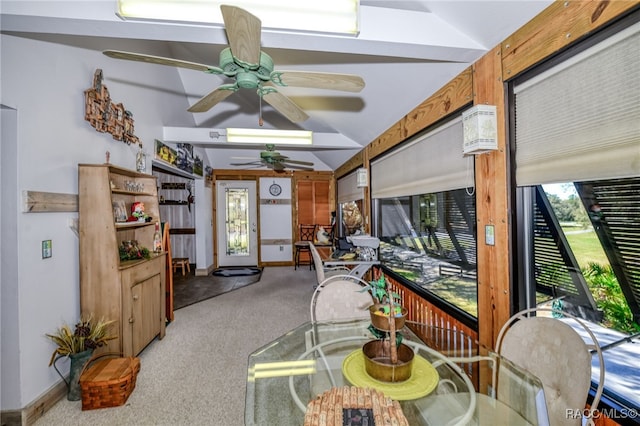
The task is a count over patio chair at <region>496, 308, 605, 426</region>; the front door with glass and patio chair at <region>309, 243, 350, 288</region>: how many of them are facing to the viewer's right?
1

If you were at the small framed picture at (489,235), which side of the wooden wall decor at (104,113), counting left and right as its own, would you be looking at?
front

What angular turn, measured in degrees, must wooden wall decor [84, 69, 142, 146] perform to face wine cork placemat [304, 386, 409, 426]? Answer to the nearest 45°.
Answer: approximately 45° to its right

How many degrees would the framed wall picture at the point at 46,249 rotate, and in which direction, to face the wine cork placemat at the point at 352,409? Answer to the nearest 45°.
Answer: approximately 45° to its right

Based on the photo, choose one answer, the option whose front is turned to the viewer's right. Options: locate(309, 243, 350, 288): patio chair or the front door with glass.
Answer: the patio chair

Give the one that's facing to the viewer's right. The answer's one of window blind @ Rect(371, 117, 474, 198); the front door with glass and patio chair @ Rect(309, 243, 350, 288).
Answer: the patio chair

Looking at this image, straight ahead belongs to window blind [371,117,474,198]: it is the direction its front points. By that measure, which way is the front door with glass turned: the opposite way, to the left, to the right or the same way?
to the left

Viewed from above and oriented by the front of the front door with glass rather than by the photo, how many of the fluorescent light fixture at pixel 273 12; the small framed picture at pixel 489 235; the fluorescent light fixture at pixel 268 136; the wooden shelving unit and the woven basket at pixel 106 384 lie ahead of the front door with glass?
5

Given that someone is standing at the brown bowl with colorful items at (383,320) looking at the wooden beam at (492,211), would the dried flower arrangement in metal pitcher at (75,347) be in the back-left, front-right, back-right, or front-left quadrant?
back-left

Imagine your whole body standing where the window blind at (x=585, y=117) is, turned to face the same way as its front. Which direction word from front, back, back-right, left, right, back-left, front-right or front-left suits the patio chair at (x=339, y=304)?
front-right

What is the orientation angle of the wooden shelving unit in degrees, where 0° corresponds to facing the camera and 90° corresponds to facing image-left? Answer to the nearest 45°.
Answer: approximately 315°

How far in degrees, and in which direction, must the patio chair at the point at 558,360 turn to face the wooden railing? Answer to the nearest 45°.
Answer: approximately 90° to its right

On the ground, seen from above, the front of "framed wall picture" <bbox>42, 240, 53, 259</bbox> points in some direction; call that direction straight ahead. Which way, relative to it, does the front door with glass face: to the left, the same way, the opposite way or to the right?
to the right

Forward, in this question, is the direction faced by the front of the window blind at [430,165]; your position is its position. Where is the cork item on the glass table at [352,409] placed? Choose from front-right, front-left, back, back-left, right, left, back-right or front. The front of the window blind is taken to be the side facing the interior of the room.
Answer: front-left
